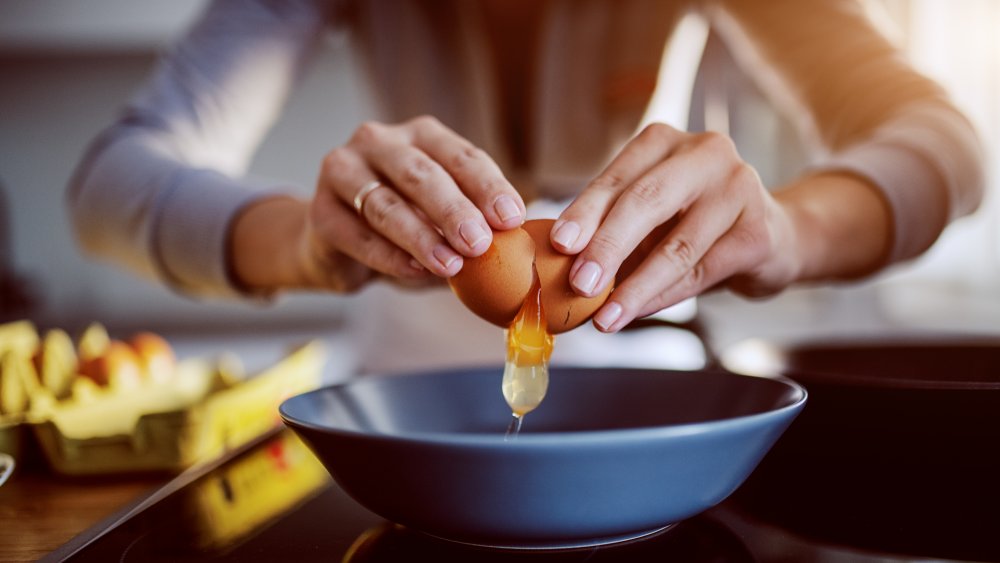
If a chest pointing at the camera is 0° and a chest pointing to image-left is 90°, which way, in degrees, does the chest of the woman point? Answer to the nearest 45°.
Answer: approximately 0°

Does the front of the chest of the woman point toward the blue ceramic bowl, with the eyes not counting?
yes
